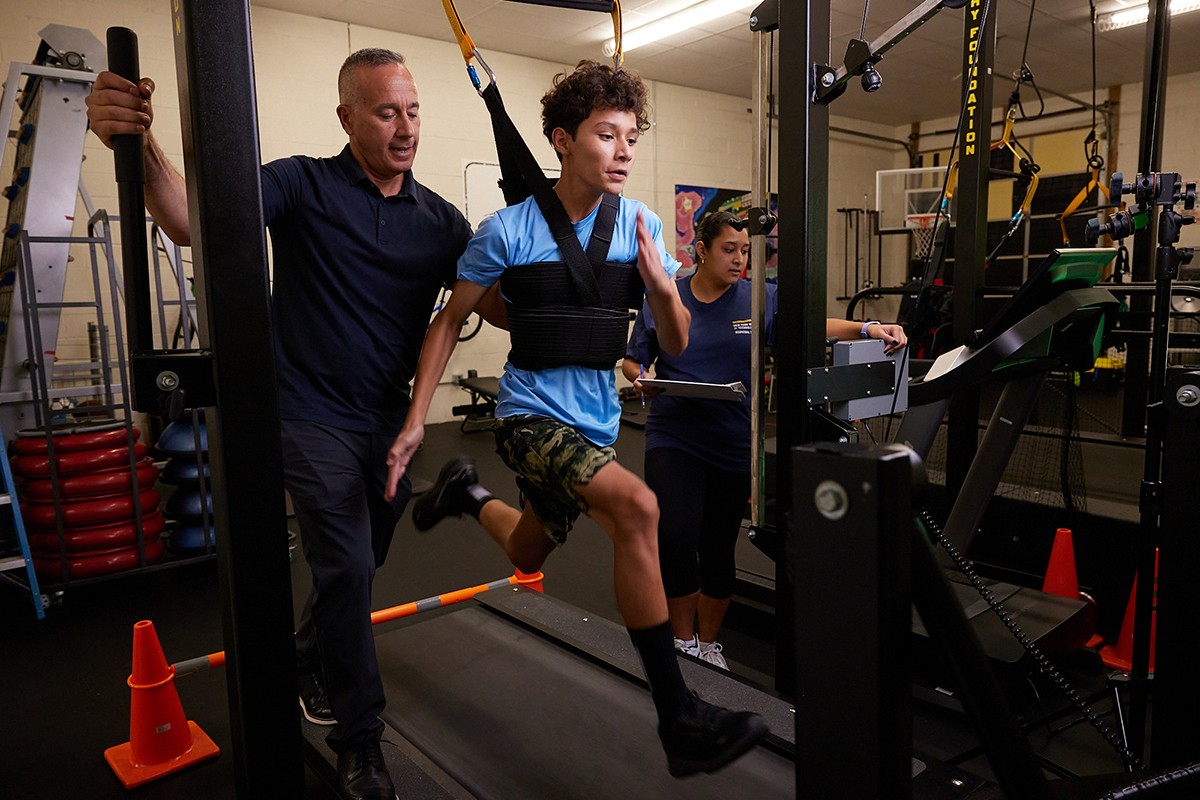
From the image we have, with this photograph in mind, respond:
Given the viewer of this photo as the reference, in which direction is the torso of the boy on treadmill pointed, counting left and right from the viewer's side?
facing the viewer and to the right of the viewer

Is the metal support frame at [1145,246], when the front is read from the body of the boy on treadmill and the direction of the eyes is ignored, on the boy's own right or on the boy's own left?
on the boy's own left

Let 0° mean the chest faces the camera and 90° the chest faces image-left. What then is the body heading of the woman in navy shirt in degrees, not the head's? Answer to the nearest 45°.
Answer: approximately 0°

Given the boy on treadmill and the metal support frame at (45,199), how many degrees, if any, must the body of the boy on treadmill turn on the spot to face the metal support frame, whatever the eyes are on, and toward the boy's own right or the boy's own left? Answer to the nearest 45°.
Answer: approximately 180°

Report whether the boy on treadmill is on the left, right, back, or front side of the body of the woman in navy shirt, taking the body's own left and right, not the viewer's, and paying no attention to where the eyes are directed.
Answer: front

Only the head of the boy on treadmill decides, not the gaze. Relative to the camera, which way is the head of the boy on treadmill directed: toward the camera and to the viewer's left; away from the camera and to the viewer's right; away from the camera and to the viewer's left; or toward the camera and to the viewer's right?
toward the camera and to the viewer's right
